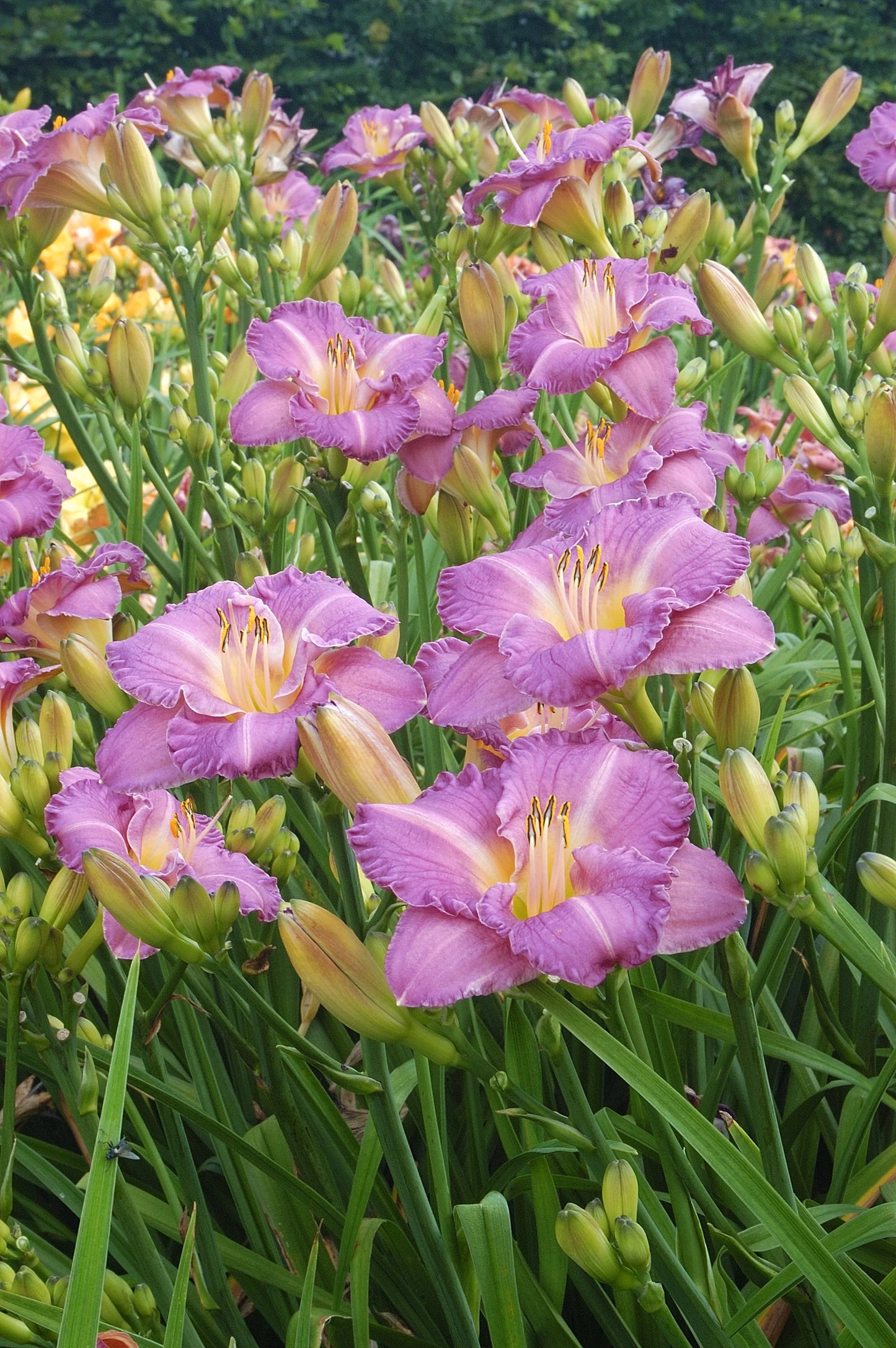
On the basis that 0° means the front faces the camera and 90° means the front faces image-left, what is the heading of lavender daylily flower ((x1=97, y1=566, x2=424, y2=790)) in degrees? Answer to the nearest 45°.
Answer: approximately 0°

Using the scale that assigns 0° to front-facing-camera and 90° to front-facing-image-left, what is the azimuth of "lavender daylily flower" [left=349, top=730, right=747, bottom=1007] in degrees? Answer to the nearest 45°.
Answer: approximately 0°
